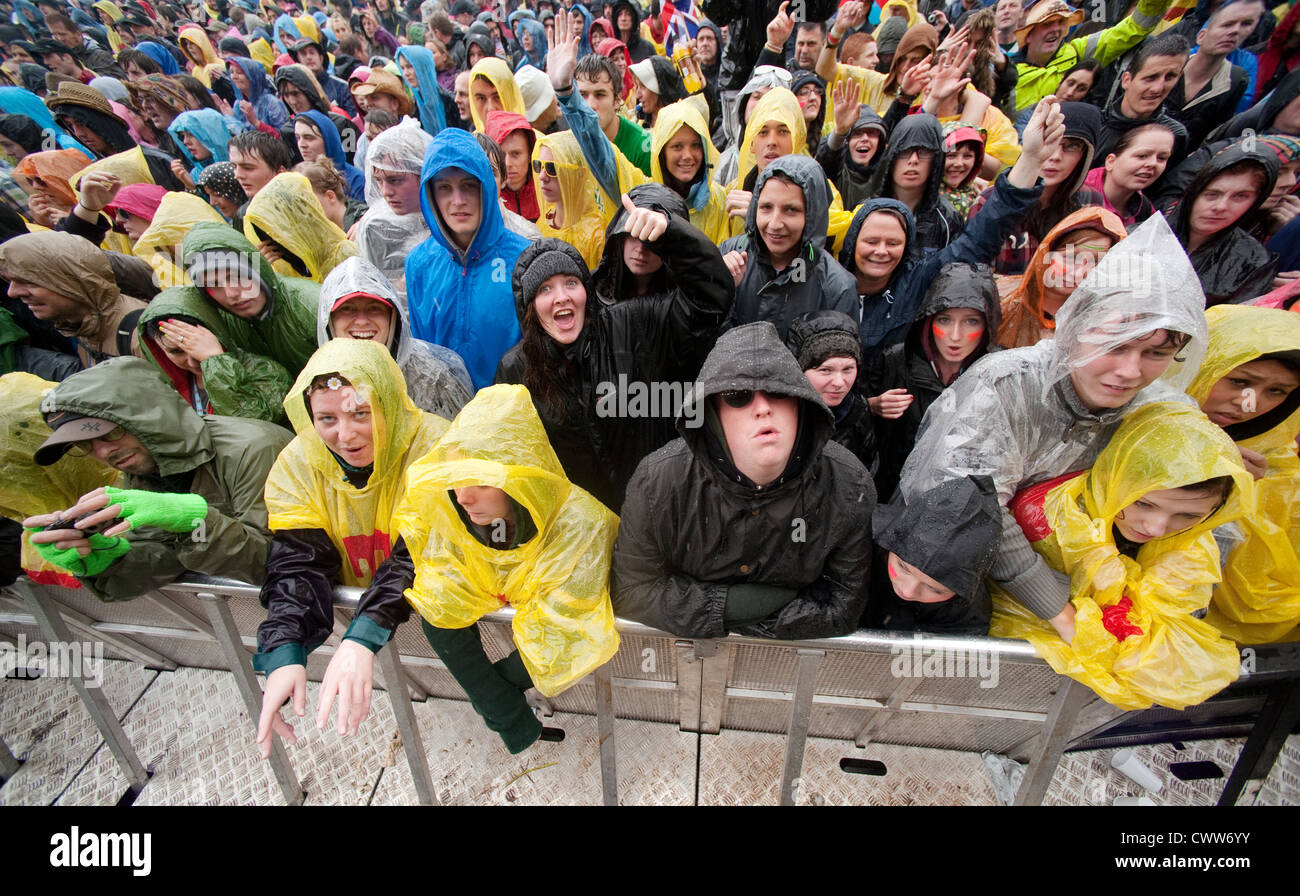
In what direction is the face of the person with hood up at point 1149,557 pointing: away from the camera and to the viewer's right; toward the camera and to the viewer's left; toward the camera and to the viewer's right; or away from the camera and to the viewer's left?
toward the camera and to the viewer's left

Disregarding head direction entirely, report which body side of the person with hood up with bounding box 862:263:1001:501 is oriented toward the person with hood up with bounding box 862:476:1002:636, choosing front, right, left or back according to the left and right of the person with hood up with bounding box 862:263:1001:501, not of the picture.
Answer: front

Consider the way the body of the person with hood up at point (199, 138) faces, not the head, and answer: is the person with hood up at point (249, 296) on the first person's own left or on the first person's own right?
on the first person's own left

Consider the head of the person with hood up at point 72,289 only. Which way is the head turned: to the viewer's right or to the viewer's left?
to the viewer's left

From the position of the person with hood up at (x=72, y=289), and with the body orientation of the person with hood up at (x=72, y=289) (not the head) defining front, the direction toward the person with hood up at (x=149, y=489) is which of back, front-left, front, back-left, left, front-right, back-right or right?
left

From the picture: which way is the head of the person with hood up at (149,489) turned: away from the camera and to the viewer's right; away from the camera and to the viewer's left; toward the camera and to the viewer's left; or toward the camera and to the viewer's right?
toward the camera and to the viewer's left

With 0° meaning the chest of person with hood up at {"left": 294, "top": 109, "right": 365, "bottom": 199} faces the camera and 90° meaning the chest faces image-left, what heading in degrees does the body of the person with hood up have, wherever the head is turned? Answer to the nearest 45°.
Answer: approximately 45°

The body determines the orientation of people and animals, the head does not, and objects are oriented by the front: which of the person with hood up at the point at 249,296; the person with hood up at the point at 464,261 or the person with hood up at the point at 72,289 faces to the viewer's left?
the person with hood up at the point at 72,289

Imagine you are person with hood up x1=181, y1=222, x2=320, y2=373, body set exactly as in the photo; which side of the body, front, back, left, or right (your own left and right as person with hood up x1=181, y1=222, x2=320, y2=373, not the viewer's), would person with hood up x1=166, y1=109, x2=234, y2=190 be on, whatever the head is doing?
back

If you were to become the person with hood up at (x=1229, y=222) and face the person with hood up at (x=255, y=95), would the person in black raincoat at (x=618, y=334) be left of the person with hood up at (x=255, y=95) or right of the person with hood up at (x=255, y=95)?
left

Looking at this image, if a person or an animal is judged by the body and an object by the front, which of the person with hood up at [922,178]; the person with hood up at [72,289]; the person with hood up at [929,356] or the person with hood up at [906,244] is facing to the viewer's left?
the person with hood up at [72,289]

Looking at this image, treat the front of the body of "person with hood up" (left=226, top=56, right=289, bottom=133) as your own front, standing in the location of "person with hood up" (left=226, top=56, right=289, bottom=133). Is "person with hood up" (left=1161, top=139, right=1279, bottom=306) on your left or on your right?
on your left
